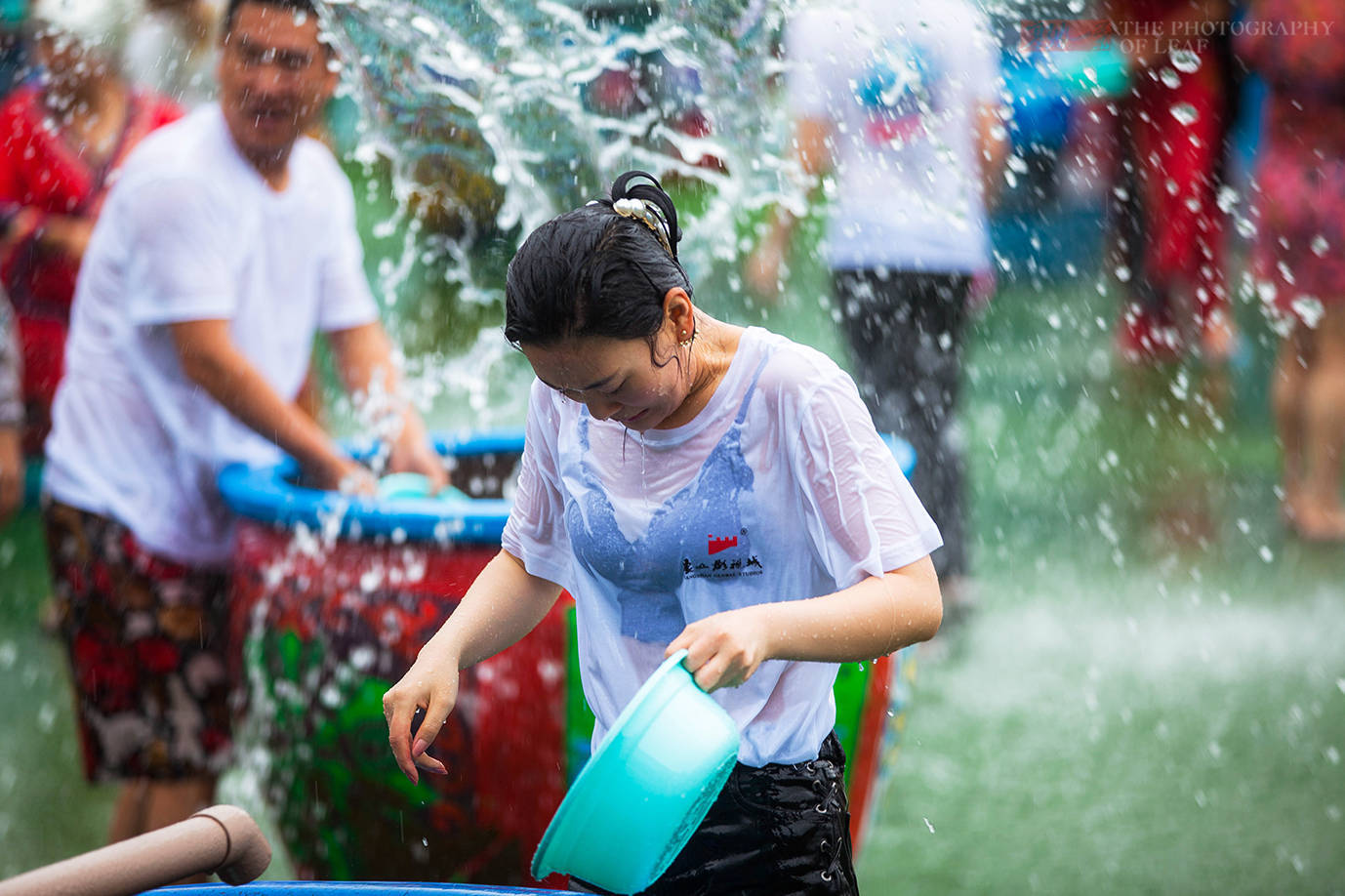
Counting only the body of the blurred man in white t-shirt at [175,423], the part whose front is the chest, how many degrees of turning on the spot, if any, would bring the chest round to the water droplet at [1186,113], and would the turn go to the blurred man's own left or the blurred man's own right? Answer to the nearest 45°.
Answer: approximately 90° to the blurred man's own left

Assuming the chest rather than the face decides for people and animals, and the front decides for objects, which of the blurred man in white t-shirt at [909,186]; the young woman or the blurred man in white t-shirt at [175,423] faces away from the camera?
the blurred man in white t-shirt at [909,186]

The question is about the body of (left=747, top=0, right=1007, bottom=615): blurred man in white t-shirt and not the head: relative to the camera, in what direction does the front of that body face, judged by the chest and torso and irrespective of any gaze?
away from the camera

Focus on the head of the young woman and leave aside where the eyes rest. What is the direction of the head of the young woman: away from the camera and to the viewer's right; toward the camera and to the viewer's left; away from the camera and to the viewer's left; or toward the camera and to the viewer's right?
toward the camera and to the viewer's left

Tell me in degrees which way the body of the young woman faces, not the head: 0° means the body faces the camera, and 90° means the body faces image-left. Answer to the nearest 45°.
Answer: approximately 45°

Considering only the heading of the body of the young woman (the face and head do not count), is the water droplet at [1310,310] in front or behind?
behind

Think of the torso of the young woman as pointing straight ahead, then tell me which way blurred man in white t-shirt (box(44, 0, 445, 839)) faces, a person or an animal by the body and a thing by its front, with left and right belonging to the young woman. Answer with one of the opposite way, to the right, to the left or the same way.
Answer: to the left

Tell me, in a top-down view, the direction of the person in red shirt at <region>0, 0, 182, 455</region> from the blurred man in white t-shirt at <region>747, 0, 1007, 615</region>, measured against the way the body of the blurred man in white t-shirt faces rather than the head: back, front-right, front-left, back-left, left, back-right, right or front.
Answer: left

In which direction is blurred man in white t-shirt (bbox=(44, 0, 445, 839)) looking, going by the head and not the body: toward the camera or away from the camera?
toward the camera

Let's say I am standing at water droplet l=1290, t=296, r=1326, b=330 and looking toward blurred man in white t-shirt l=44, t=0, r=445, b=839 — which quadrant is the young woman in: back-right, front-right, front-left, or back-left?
front-left

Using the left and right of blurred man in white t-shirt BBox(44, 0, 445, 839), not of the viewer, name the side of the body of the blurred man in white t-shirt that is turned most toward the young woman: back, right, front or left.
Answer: front

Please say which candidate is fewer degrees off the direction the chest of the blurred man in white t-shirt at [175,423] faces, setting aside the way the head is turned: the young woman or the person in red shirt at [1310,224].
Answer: the young woman
